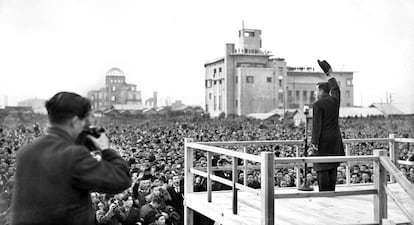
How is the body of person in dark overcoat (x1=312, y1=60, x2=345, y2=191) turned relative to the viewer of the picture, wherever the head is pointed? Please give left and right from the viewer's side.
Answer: facing away from the viewer and to the left of the viewer

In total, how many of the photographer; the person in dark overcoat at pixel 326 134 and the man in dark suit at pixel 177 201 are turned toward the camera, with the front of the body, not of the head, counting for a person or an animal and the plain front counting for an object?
1

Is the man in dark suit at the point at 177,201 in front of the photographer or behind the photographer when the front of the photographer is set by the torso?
in front

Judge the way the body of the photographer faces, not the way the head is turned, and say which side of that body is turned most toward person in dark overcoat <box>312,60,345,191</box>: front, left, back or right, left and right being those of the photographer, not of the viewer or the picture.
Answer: front

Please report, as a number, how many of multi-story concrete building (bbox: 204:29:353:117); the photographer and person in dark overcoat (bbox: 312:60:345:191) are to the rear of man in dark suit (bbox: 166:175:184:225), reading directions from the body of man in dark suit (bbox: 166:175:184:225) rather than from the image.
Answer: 1

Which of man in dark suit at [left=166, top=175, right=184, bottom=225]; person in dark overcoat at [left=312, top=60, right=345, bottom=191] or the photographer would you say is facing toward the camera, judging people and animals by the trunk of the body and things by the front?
man in dark suit at [left=166, top=175, right=184, bottom=225]

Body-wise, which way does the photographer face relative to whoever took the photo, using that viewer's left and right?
facing away from the viewer and to the right of the viewer

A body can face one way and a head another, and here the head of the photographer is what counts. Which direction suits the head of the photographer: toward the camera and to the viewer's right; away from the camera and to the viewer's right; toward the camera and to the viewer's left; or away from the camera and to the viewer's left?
away from the camera and to the viewer's right

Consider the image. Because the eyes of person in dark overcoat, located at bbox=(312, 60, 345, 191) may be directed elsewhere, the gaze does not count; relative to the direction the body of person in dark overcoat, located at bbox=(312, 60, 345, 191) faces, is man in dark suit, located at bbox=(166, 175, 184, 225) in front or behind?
in front
